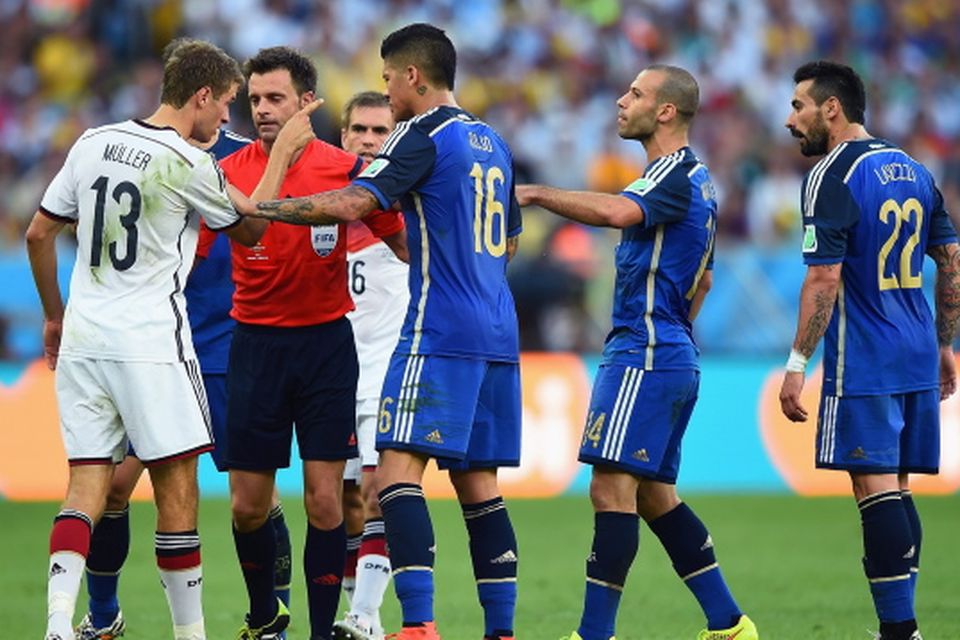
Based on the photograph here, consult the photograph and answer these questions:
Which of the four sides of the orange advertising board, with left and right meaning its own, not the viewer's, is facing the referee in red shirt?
front

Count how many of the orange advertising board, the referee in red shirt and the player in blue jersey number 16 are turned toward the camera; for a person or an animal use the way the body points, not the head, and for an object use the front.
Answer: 2

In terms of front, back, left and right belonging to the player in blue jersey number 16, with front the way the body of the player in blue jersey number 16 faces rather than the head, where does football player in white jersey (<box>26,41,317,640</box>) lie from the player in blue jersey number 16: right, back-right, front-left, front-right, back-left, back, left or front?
front-left

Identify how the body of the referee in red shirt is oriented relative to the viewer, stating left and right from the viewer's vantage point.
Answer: facing the viewer

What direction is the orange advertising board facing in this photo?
toward the camera

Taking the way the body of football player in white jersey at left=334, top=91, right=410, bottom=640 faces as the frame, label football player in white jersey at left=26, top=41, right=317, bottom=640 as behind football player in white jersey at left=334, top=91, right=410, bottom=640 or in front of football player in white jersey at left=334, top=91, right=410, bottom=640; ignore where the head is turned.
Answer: in front

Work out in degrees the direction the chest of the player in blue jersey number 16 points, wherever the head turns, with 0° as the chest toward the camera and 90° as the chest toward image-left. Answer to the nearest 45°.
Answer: approximately 135°

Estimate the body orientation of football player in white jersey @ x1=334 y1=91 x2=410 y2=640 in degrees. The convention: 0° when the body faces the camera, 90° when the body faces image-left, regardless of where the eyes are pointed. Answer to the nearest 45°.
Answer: approximately 45°

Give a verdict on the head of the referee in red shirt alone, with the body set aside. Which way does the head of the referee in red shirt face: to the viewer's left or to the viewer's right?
to the viewer's left

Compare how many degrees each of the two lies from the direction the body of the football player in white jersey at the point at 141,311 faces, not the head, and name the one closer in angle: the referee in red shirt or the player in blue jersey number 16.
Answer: the referee in red shirt
